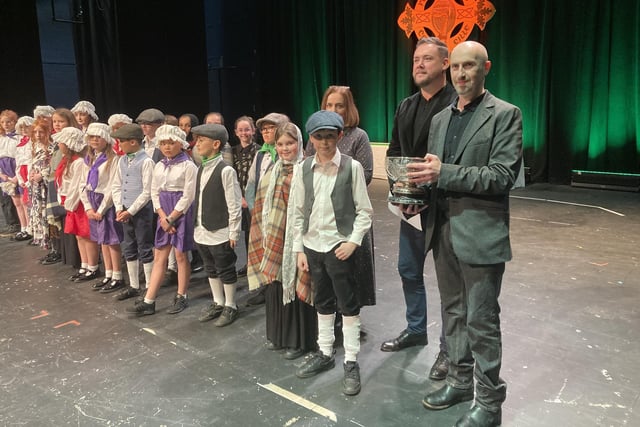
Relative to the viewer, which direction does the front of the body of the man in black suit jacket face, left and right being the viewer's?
facing the viewer and to the left of the viewer

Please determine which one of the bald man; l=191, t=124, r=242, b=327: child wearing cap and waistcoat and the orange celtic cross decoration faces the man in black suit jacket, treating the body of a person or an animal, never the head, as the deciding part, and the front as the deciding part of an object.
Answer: the orange celtic cross decoration

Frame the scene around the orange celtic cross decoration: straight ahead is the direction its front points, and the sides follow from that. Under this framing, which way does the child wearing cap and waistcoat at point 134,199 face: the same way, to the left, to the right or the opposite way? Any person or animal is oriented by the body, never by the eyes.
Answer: the same way

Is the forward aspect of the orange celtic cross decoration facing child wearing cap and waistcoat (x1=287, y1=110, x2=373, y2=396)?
yes

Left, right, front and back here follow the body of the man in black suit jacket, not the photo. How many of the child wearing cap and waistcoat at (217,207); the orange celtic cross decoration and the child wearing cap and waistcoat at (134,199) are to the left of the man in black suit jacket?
0

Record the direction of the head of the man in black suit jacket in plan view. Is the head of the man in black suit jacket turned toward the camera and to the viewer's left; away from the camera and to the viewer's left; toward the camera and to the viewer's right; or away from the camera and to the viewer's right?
toward the camera and to the viewer's left

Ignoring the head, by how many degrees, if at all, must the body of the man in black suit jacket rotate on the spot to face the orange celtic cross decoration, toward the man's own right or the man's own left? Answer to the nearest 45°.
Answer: approximately 135° to the man's own right

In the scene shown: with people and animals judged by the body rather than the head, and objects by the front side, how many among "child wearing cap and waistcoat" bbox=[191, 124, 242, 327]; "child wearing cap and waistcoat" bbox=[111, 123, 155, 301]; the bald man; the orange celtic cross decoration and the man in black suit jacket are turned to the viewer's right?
0

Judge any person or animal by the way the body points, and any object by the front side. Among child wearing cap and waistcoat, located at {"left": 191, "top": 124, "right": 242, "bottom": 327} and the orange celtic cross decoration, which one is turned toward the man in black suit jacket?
the orange celtic cross decoration

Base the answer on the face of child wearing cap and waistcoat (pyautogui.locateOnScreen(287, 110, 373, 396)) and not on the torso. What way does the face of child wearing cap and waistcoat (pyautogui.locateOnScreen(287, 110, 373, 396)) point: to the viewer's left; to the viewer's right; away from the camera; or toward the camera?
toward the camera

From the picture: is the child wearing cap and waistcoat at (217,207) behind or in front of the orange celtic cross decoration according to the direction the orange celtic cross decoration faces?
in front

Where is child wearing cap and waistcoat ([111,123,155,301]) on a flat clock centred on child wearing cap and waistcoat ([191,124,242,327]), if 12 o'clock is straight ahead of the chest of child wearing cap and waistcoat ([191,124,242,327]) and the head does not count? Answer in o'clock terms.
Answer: child wearing cap and waistcoat ([111,123,155,301]) is roughly at 3 o'clock from child wearing cap and waistcoat ([191,124,242,327]).

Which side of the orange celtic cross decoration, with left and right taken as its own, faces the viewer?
front

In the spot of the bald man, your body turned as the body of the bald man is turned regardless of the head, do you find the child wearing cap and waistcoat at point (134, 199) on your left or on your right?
on your right

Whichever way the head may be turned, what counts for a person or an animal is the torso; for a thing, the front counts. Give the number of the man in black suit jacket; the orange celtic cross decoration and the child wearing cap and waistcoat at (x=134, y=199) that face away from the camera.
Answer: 0

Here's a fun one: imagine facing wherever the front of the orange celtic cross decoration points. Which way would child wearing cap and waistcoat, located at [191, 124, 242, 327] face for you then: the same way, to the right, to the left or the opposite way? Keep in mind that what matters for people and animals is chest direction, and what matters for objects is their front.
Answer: the same way

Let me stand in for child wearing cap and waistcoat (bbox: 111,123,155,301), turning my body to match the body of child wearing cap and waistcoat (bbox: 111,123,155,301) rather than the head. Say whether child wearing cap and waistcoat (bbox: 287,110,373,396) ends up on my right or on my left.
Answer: on my left

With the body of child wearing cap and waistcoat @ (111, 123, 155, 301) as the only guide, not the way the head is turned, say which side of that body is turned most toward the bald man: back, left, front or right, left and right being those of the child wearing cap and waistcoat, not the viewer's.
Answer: left
